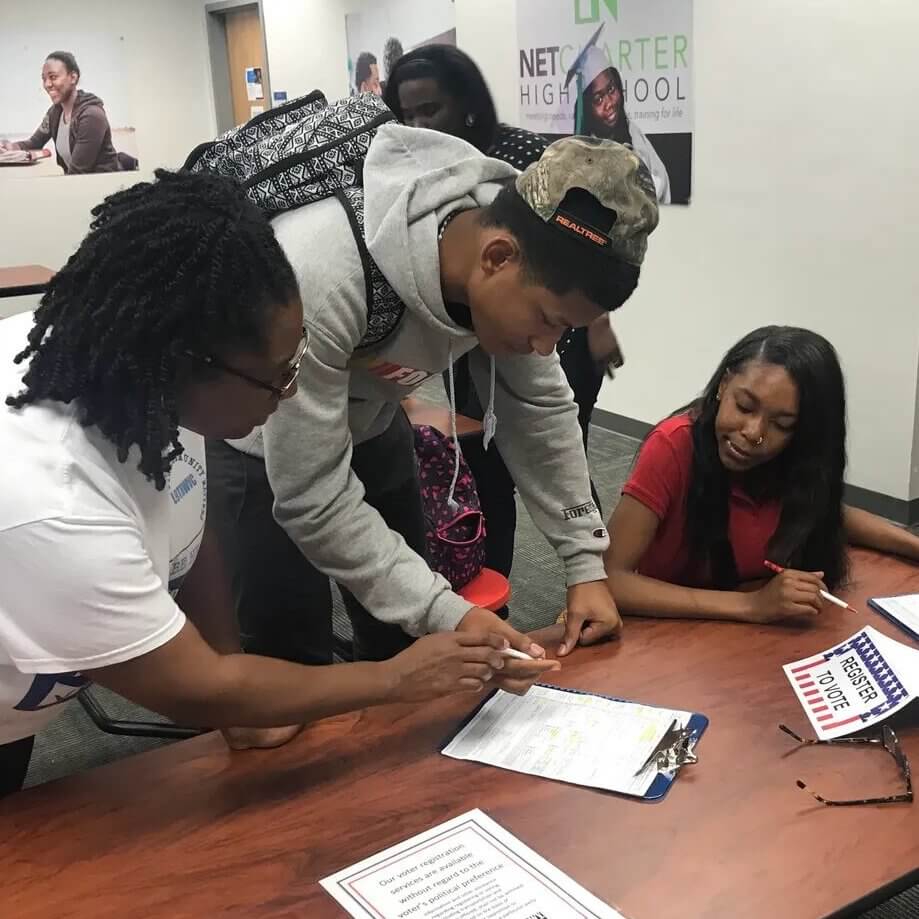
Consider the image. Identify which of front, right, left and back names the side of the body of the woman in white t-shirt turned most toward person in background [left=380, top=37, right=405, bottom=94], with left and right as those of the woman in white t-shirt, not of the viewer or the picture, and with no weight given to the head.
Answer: left

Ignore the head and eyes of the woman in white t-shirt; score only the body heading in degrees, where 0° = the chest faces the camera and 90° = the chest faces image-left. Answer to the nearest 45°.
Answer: approximately 270°

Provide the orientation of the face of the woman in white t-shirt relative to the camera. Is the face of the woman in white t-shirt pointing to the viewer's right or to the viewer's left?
to the viewer's right

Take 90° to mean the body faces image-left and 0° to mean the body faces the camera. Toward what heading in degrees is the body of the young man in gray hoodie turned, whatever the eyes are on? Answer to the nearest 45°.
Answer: approximately 315°

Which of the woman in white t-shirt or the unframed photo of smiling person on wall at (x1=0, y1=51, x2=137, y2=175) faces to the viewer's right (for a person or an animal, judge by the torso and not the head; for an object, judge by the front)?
the woman in white t-shirt

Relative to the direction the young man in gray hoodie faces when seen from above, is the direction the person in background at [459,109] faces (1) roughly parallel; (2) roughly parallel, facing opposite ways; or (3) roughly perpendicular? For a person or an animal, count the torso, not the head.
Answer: roughly perpendicular
